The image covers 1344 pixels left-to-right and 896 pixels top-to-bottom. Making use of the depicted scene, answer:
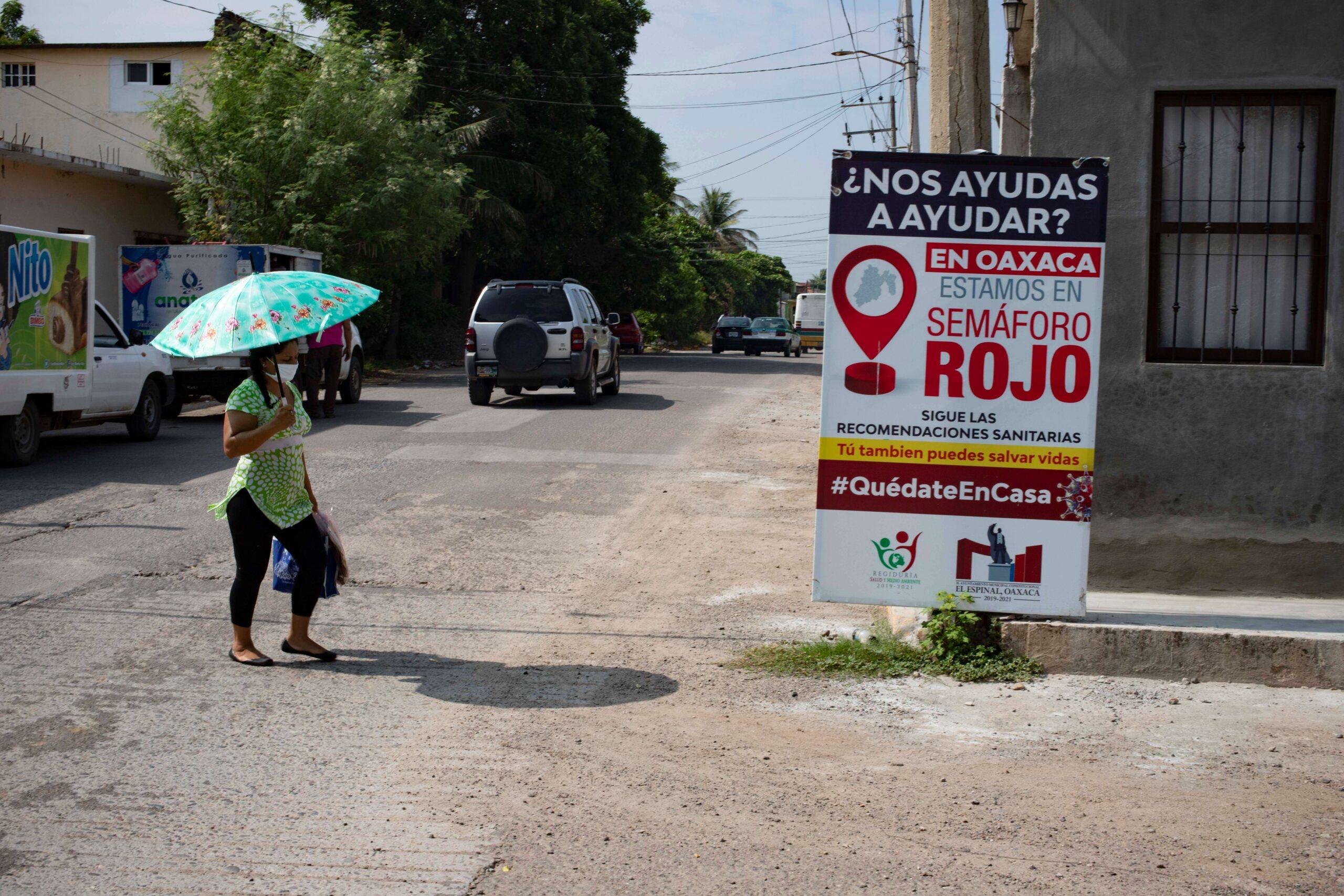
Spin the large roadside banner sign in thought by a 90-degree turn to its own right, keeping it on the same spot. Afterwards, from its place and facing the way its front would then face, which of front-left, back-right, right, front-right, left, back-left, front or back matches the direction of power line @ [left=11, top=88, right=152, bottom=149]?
front-right

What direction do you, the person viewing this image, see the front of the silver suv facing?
facing away from the viewer

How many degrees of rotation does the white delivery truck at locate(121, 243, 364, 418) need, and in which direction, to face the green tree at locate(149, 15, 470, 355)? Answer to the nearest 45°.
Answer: approximately 45° to its left

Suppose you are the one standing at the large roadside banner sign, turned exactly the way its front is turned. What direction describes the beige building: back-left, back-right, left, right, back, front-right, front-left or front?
back-right

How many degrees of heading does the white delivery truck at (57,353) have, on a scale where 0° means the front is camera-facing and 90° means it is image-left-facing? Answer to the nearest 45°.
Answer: approximately 225°

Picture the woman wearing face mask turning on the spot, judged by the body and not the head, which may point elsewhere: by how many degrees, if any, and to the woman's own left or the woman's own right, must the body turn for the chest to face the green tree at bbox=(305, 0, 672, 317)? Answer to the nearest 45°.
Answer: approximately 135° to the woman's own left

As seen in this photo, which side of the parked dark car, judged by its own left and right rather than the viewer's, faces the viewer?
back

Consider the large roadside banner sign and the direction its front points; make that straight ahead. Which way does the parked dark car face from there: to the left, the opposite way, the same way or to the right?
the opposite way

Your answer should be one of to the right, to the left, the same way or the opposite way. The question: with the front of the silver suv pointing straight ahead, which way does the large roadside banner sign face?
the opposite way
